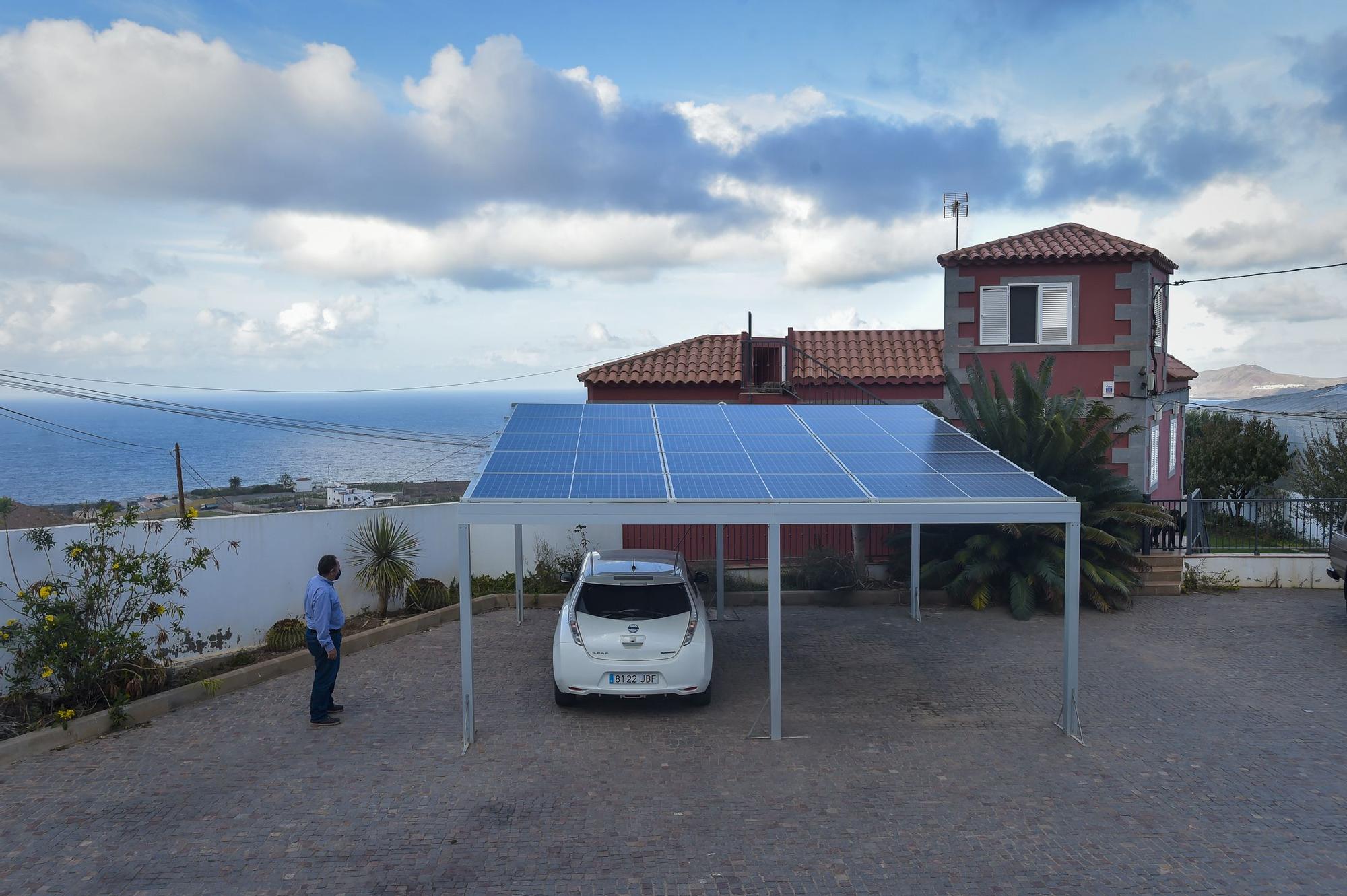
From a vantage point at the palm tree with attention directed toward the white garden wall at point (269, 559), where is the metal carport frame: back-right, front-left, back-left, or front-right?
front-left

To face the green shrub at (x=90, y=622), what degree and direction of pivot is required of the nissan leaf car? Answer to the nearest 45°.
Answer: approximately 90° to its left

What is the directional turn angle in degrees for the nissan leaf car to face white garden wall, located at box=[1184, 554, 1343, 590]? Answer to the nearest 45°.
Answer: approximately 45° to its right

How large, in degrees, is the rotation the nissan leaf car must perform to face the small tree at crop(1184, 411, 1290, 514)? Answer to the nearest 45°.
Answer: approximately 45° to its right

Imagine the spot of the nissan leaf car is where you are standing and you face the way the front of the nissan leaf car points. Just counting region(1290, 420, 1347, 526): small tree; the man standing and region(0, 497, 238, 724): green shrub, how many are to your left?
2

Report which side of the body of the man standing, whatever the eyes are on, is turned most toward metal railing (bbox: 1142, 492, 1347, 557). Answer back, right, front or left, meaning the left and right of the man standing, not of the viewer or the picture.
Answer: front

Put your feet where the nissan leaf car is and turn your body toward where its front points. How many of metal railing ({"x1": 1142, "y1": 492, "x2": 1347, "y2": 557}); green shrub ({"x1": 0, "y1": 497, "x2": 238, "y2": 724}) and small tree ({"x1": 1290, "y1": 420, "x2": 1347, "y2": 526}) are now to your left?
1

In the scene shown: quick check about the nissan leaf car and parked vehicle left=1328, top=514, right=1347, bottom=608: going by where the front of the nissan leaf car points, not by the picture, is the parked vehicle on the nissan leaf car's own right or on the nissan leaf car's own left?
on the nissan leaf car's own right

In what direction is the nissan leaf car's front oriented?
away from the camera

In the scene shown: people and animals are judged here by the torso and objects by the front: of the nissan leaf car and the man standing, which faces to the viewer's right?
the man standing

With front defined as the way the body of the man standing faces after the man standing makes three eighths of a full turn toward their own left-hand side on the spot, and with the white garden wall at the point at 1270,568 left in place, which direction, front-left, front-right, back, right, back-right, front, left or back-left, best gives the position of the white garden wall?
back-right

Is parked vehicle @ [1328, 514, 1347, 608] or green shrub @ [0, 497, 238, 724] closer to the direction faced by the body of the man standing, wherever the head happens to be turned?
the parked vehicle

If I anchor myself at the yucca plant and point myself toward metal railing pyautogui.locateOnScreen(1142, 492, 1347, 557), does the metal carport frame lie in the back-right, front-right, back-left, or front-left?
front-right

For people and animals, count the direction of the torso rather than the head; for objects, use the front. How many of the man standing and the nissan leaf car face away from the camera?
1

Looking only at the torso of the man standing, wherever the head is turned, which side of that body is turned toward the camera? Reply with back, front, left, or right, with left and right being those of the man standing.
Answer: right

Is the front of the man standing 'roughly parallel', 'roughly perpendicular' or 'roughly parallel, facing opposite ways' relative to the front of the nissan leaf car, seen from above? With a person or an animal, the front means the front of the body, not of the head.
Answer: roughly perpendicular

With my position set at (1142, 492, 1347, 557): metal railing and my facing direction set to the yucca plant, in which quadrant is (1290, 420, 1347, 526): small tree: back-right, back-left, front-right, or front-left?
back-right

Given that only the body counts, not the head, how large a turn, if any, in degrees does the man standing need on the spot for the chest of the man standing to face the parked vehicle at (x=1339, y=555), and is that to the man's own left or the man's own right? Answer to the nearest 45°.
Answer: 0° — they already face it

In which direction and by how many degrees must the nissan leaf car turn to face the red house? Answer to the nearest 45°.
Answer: approximately 45° to its right
